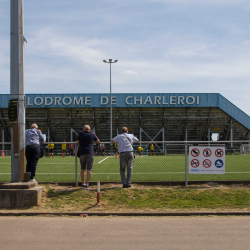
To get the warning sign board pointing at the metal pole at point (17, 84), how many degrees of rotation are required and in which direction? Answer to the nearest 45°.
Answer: approximately 45° to its right

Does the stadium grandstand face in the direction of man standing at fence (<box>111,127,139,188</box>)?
yes

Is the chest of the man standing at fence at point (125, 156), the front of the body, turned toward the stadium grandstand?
yes

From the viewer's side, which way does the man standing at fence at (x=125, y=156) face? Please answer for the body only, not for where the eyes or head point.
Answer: away from the camera

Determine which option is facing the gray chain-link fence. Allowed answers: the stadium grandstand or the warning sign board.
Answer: the stadium grandstand

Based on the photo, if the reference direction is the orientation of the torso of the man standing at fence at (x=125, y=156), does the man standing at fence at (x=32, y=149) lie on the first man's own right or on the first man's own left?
on the first man's own left

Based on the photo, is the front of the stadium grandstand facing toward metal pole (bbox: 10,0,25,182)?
yes

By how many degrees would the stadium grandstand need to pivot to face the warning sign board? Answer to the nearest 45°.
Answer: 0° — it already faces it

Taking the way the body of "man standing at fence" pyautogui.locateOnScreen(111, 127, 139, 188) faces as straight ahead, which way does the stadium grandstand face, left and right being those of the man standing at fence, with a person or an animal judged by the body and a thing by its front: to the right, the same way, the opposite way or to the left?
the opposite way

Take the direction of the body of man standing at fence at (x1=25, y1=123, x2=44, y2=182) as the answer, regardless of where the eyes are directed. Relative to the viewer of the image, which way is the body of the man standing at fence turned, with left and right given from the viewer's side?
facing away from the viewer
